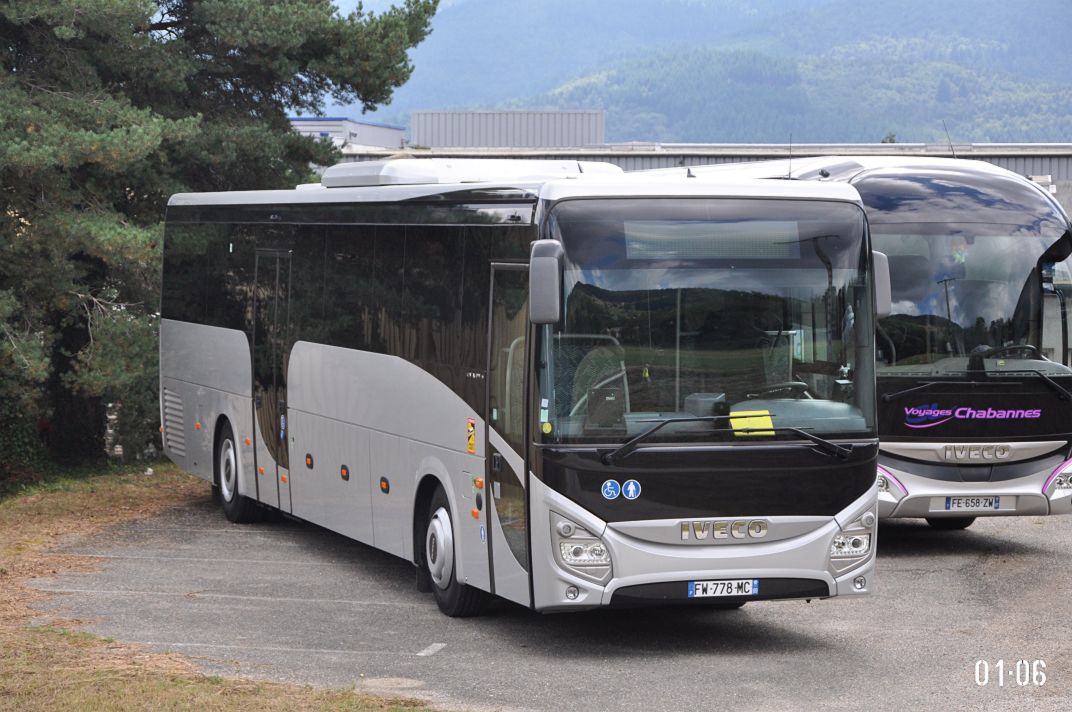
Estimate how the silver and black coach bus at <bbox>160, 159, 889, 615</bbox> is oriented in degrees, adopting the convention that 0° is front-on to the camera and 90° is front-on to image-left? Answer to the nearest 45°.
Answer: approximately 315°

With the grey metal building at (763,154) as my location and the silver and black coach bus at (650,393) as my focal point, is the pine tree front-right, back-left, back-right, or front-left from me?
front-right

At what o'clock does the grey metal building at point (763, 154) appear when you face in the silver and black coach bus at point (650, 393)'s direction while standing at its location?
The grey metal building is roughly at 8 o'clock from the silver and black coach bus.

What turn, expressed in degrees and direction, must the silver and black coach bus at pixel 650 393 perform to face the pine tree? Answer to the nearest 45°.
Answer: approximately 180°

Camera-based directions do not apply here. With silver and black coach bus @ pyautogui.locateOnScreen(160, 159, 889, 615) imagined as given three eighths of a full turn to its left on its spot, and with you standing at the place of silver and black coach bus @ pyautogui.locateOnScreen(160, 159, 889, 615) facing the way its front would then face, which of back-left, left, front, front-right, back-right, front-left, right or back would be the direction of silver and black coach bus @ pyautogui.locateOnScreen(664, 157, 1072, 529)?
front-right

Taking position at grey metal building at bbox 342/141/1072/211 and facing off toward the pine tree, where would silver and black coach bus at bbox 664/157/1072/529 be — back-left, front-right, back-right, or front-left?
front-left
